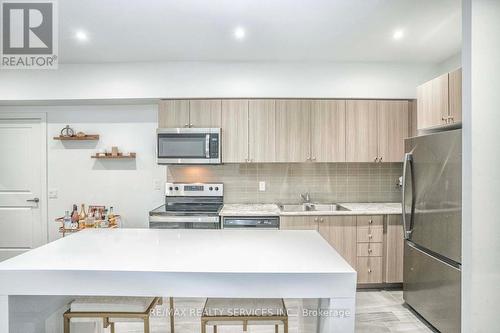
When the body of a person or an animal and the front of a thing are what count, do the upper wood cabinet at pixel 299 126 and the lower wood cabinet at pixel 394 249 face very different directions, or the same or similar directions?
same or similar directions

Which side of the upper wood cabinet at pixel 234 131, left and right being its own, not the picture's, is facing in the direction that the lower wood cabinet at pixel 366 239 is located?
left

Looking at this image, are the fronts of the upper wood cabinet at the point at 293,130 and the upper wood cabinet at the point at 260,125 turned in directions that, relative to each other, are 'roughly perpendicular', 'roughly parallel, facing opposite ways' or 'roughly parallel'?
roughly parallel

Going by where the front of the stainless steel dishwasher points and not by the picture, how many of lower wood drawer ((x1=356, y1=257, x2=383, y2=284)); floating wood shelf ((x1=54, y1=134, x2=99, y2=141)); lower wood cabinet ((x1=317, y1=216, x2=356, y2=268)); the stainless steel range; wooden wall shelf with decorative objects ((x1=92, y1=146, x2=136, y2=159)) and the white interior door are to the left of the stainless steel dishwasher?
2

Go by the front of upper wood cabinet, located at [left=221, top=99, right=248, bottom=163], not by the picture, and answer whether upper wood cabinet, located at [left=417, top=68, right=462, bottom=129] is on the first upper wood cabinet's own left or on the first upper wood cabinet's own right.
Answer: on the first upper wood cabinet's own left

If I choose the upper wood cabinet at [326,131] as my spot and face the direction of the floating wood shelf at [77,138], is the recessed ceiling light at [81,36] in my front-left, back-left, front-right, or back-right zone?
front-left

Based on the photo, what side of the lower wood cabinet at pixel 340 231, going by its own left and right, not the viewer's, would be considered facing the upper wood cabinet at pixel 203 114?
right

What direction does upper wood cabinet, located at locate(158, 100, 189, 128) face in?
toward the camera

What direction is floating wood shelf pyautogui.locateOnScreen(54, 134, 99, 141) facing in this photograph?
toward the camera

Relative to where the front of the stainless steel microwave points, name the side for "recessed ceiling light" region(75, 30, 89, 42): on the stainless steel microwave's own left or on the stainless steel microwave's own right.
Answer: on the stainless steel microwave's own right
